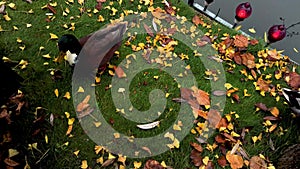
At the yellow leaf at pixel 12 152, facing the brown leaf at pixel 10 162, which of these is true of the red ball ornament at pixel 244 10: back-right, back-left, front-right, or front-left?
back-left

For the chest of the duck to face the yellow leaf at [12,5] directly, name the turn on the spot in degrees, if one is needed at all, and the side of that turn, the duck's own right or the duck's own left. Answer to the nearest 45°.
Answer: approximately 90° to the duck's own right

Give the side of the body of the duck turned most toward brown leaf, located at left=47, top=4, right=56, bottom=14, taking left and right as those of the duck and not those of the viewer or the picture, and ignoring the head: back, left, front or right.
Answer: right

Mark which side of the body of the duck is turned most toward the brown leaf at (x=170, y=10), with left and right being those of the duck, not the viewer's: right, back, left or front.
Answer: back

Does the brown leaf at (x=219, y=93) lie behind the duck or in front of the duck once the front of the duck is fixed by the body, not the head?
behind

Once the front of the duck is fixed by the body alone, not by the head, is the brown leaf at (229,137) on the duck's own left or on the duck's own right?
on the duck's own left

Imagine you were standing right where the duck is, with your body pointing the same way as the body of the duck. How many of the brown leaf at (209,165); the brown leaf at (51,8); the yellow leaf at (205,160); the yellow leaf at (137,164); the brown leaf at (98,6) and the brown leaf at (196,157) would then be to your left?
4

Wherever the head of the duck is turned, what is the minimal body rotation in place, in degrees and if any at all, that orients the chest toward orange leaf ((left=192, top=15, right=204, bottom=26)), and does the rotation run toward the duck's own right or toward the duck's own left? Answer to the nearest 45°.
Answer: approximately 180°

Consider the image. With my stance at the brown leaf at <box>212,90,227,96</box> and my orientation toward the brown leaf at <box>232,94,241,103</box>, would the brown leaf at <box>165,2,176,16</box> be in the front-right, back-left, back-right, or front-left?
back-left

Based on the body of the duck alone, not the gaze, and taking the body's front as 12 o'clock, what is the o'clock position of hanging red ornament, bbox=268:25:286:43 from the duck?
The hanging red ornament is roughly at 7 o'clock from the duck.

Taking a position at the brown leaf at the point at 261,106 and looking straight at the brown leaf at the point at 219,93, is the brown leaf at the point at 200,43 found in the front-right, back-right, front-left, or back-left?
front-right

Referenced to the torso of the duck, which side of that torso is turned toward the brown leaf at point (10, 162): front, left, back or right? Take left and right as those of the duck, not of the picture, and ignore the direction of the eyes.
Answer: front

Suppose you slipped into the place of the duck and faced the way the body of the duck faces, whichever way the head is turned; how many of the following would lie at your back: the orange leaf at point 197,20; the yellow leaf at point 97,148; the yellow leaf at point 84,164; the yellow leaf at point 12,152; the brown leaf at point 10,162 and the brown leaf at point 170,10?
2

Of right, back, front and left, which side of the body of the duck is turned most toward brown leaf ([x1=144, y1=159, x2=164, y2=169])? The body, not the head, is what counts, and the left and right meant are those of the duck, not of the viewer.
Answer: left

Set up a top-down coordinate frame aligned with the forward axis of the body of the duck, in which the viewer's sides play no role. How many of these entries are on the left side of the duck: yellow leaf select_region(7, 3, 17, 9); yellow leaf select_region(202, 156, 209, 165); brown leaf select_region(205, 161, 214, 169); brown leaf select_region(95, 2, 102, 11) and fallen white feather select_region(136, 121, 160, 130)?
3

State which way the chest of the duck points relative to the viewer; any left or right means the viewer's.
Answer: facing the viewer and to the left of the viewer

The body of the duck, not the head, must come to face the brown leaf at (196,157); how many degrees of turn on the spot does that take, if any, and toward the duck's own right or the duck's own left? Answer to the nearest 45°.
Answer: approximately 90° to the duck's own left
